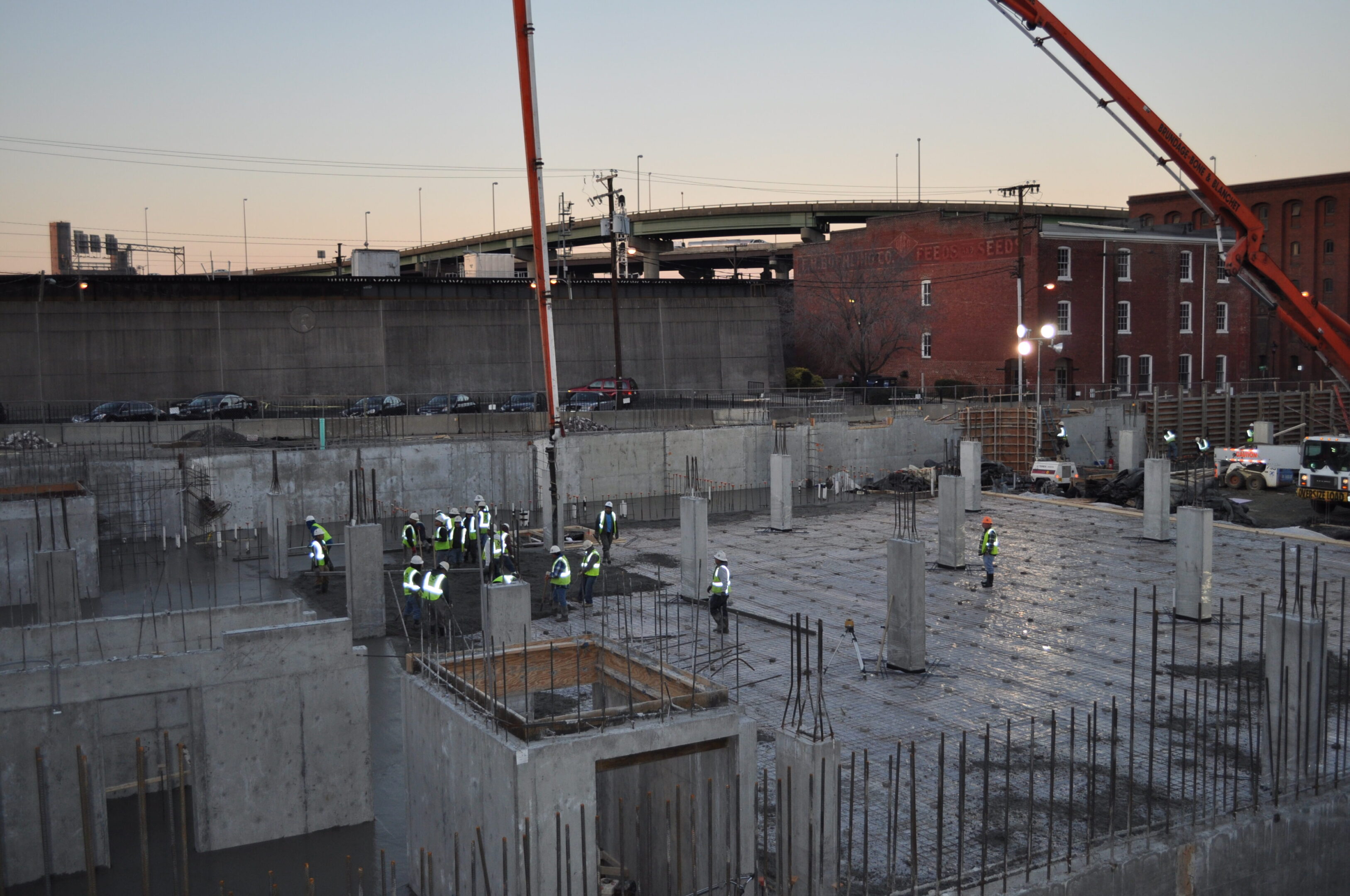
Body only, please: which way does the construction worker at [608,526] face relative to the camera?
toward the camera

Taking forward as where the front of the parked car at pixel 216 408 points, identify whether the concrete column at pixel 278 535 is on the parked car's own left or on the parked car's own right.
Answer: on the parked car's own left

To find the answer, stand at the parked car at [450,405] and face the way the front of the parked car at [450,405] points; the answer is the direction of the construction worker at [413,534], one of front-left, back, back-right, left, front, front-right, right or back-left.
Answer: front-left

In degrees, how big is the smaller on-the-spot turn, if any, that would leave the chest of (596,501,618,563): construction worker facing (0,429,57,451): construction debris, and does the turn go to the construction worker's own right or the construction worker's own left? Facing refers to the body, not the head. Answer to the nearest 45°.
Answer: approximately 135° to the construction worker's own right

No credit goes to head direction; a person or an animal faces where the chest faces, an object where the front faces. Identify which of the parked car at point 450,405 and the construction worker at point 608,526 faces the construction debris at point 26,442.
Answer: the parked car

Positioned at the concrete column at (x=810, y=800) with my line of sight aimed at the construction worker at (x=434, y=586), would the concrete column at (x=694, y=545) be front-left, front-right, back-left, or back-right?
front-right

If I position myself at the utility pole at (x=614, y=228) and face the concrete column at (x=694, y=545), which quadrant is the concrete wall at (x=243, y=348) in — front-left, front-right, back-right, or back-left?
back-right

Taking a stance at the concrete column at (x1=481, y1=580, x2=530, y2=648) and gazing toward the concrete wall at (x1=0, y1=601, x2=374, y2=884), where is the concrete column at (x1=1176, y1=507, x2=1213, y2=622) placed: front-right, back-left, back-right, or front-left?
back-left

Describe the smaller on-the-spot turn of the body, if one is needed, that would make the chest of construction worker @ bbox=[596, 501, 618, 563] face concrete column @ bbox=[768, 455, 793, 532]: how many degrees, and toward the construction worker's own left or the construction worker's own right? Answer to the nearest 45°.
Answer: approximately 135° to the construction worker's own left

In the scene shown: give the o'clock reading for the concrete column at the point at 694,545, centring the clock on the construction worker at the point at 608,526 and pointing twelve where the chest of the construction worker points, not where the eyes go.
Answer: The concrete column is roughly at 11 o'clock from the construction worker.

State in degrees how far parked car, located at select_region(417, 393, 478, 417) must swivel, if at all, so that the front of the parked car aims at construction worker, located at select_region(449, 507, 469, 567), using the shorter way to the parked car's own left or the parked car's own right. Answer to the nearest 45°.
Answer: approximately 45° to the parked car's own left

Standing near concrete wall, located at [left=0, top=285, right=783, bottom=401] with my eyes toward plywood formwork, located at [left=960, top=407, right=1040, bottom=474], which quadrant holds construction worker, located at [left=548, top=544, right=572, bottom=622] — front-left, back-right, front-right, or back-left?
front-right

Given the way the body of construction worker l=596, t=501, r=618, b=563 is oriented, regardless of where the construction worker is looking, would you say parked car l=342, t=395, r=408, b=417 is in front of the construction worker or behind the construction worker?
behind
